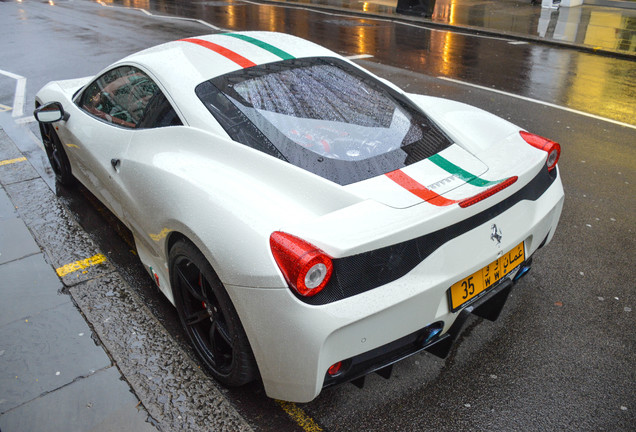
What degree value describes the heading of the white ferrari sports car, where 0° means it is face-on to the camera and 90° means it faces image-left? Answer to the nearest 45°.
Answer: approximately 135°
